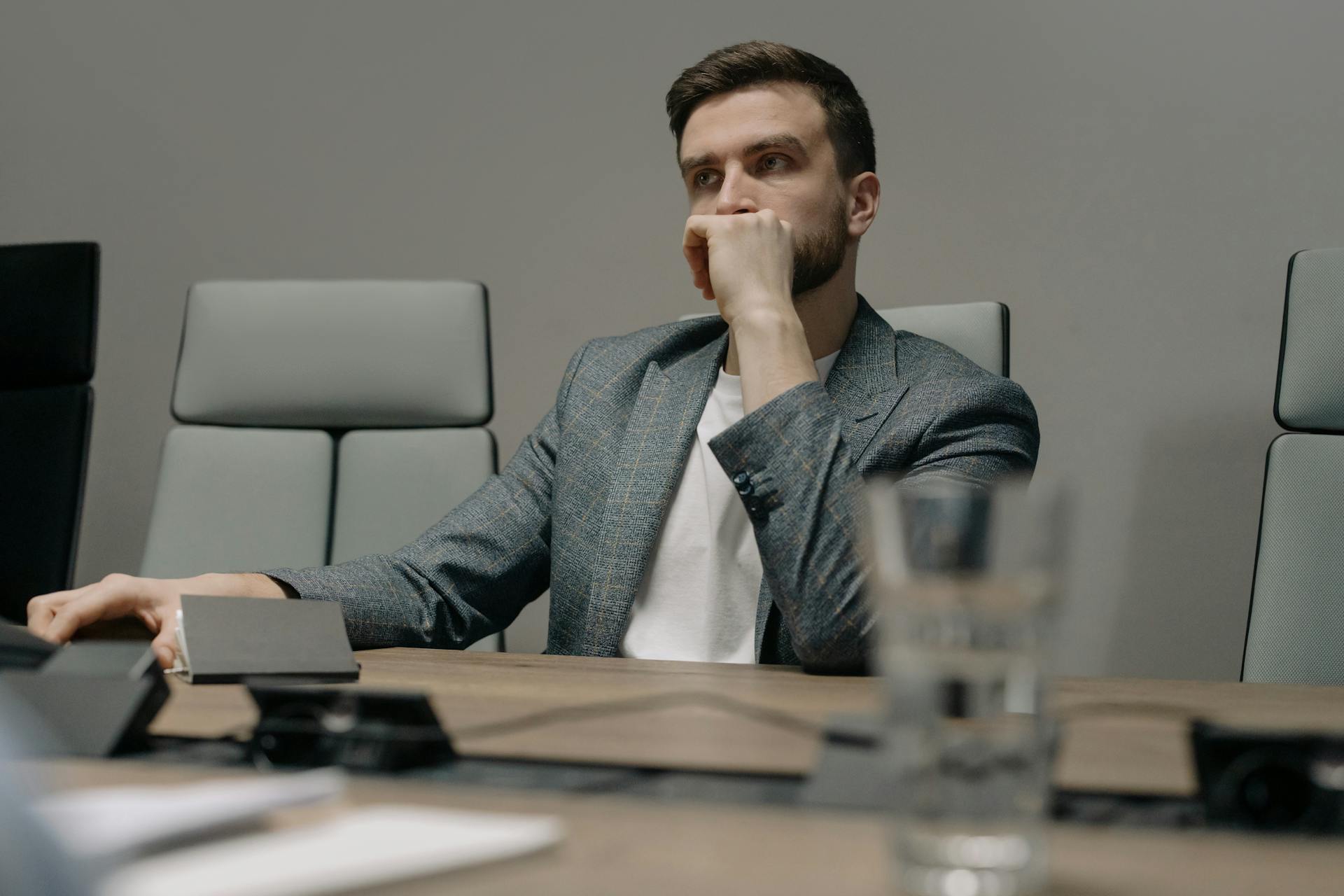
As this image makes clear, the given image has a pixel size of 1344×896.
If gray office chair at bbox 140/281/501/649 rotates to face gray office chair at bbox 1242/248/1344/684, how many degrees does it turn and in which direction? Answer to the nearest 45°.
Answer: approximately 45° to its left

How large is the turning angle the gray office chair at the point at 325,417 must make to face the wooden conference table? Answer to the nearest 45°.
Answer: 0° — it already faces it

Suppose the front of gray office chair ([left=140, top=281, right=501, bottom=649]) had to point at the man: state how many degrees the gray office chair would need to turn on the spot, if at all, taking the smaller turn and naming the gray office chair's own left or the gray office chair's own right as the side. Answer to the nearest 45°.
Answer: approximately 45° to the gray office chair's own left

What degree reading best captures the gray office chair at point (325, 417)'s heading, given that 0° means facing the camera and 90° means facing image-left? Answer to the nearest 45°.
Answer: approximately 0°

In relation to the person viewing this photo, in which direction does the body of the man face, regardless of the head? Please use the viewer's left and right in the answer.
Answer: facing the viewer and to the left of the viewer

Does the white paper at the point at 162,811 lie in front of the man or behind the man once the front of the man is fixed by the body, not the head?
in front

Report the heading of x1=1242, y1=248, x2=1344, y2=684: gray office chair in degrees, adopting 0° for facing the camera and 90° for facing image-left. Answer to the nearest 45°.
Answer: approximately 0°

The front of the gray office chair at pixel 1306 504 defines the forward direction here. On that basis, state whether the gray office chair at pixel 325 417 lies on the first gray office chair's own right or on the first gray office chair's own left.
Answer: on the first gray office chair's own right

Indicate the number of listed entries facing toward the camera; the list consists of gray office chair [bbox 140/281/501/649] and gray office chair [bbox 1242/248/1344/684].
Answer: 2
